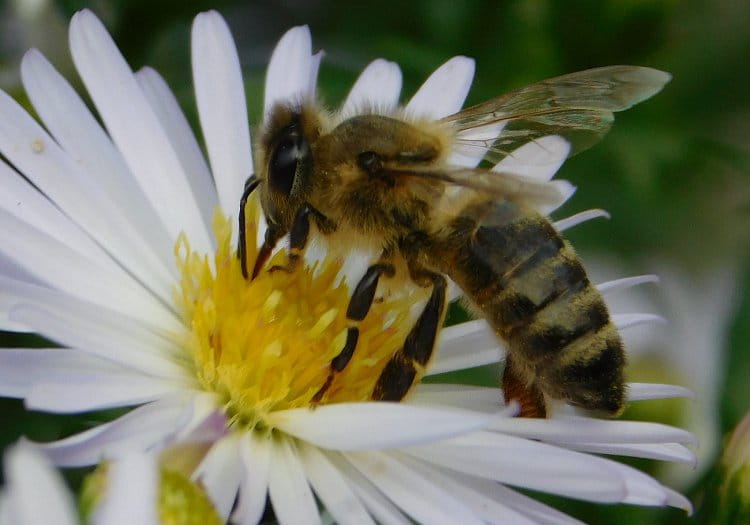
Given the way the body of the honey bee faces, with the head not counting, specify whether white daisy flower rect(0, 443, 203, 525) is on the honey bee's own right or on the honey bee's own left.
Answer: on the honey bee's own left

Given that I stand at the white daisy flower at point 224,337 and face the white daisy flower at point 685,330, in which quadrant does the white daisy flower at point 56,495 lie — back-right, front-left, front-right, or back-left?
back-right

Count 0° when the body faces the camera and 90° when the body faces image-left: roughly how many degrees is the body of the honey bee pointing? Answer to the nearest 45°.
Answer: approximately 90°

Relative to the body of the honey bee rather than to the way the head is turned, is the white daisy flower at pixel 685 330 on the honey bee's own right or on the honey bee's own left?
on the honey bee's own right
